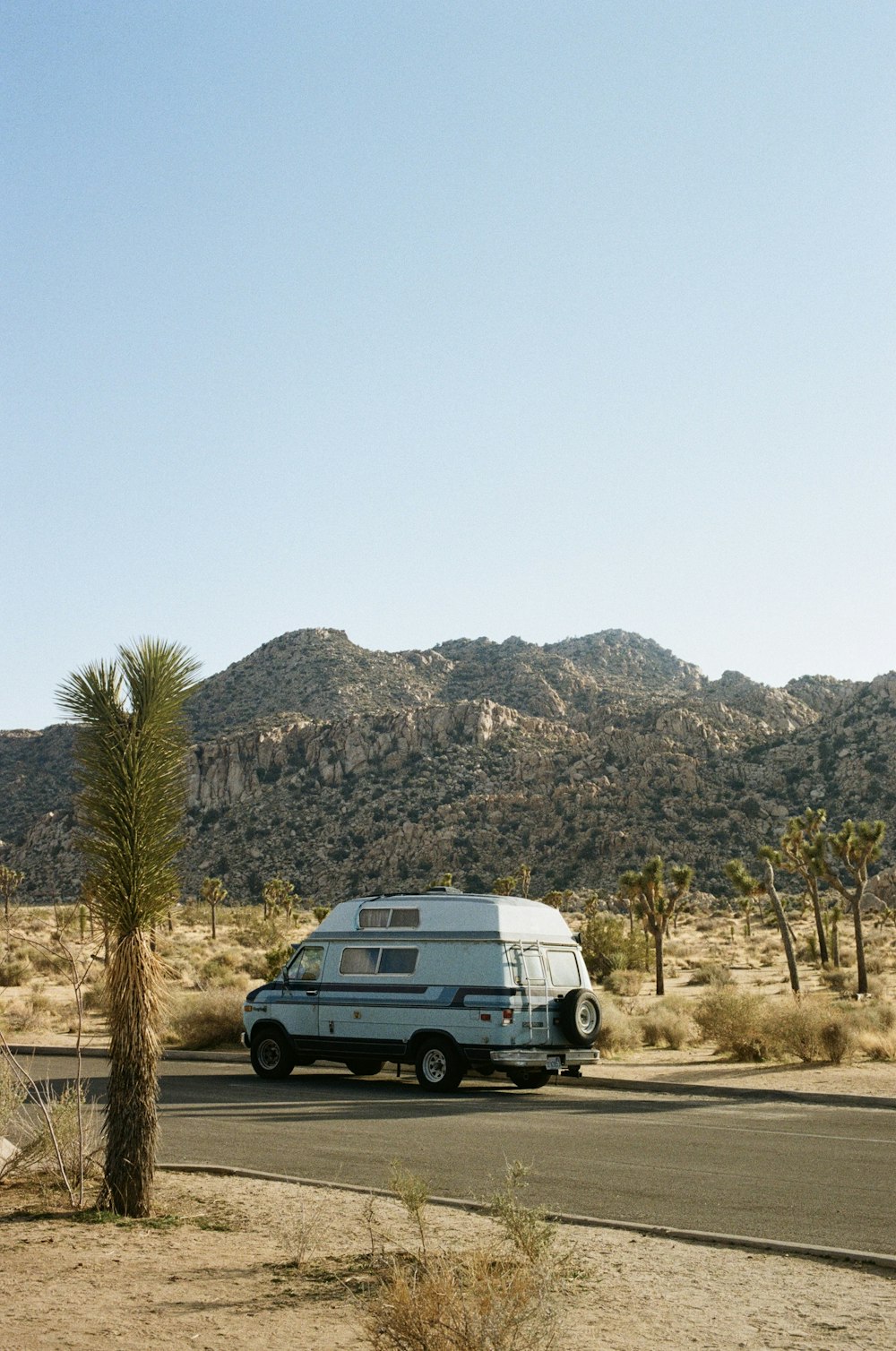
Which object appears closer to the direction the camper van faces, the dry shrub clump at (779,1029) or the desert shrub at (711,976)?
the desert shrub

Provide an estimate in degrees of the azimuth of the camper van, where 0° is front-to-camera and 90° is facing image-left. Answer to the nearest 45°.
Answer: approximately 135°

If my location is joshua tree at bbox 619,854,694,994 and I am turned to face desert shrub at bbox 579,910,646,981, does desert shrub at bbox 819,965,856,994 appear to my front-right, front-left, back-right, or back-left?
back-right

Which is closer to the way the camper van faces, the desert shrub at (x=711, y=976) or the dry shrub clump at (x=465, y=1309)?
the desert shrub

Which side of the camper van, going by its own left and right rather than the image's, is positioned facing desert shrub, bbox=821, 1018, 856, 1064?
right

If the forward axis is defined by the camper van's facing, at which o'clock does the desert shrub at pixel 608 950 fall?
The desert shrub is roughly at 2 o'clock from the camper van.

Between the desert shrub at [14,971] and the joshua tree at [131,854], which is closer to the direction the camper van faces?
the desert shrub

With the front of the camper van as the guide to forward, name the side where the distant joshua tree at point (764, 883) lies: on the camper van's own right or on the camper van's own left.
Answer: on the camper van's own right

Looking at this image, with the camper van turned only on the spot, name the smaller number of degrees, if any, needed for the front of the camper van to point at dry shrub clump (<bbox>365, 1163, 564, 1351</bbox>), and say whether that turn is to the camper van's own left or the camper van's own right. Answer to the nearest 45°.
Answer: approximately 135° to the camper van's own left

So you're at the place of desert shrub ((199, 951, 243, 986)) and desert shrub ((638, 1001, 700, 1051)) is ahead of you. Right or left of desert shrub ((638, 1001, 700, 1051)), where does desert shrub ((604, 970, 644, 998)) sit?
left

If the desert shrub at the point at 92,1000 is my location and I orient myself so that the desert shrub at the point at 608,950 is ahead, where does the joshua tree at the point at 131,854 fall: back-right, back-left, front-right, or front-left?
back-right
